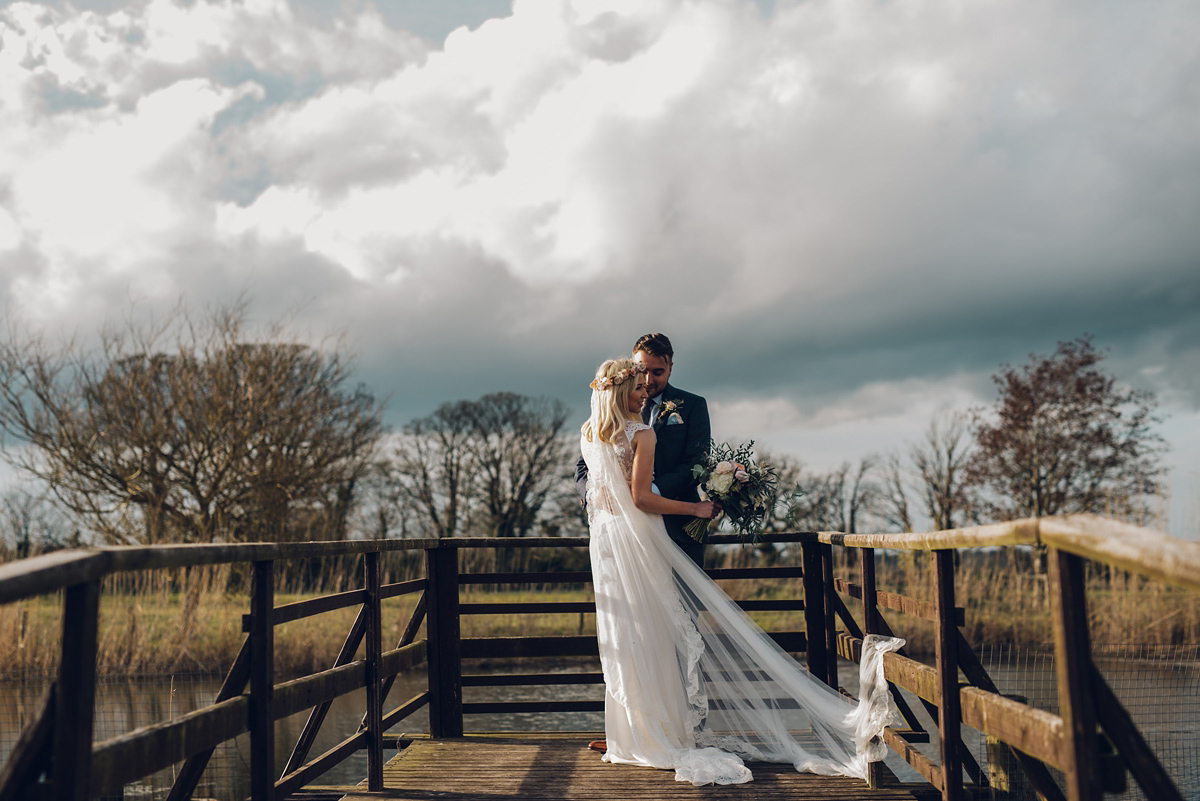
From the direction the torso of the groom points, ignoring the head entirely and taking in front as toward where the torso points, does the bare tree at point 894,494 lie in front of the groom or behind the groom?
behind

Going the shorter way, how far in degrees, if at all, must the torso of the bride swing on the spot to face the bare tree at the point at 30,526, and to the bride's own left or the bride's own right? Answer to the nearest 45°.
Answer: approximately 90° to the bride's own left

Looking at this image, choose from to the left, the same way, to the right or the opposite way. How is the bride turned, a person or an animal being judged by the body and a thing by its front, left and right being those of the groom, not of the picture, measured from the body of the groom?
the opposite way

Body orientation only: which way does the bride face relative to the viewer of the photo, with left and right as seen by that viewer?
facing away from the viewer and to the right of the viewer

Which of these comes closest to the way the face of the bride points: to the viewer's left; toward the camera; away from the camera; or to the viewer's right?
to the viewer's right

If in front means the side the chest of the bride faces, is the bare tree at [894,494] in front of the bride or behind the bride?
in front

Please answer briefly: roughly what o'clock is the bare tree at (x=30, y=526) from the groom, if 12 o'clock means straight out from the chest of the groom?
The bare tree is roughly at 3 o'clock from the groom.

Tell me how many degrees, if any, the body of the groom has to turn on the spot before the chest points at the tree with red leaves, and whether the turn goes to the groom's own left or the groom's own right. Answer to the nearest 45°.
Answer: approximately 180°

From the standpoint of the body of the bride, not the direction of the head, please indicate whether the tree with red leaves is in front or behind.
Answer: in front

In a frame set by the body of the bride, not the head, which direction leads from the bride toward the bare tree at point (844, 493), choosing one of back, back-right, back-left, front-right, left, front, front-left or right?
front-left
